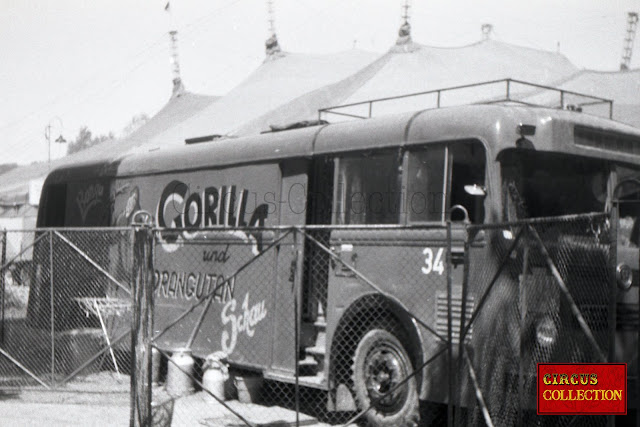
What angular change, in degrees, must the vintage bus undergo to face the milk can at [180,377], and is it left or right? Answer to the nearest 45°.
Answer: approximately 180°

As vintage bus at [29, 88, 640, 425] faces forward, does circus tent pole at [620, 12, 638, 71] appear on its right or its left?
on its left

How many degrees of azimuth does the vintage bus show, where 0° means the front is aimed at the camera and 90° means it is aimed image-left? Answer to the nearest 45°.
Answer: approximately 315°

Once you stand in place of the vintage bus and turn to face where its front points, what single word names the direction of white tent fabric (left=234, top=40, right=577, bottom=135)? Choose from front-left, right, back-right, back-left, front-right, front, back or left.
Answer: back-left

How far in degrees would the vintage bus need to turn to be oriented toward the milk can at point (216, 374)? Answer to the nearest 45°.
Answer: approximately 180°
